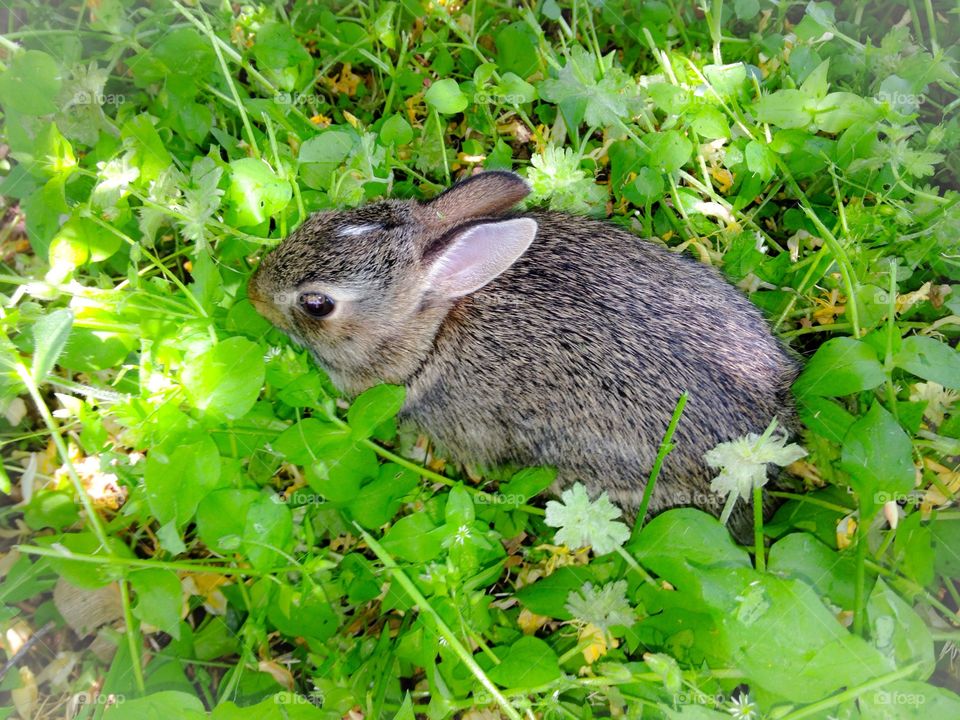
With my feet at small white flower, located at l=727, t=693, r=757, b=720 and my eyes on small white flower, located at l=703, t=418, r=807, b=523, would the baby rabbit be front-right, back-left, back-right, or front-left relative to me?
front-left

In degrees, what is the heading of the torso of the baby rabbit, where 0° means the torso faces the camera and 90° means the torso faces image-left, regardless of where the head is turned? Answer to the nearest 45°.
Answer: approximately 90°

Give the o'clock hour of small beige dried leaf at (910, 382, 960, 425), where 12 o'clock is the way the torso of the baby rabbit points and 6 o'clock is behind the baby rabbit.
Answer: The small beige dried leaf is roughly at 6 o'clock from the baby rabbit.

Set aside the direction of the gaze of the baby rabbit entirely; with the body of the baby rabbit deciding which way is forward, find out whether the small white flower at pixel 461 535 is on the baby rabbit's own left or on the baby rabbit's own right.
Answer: on the baby rabbit's own left

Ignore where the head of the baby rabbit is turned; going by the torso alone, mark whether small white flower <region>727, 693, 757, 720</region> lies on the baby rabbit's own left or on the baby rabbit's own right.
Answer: on the baby rabbit's own left
